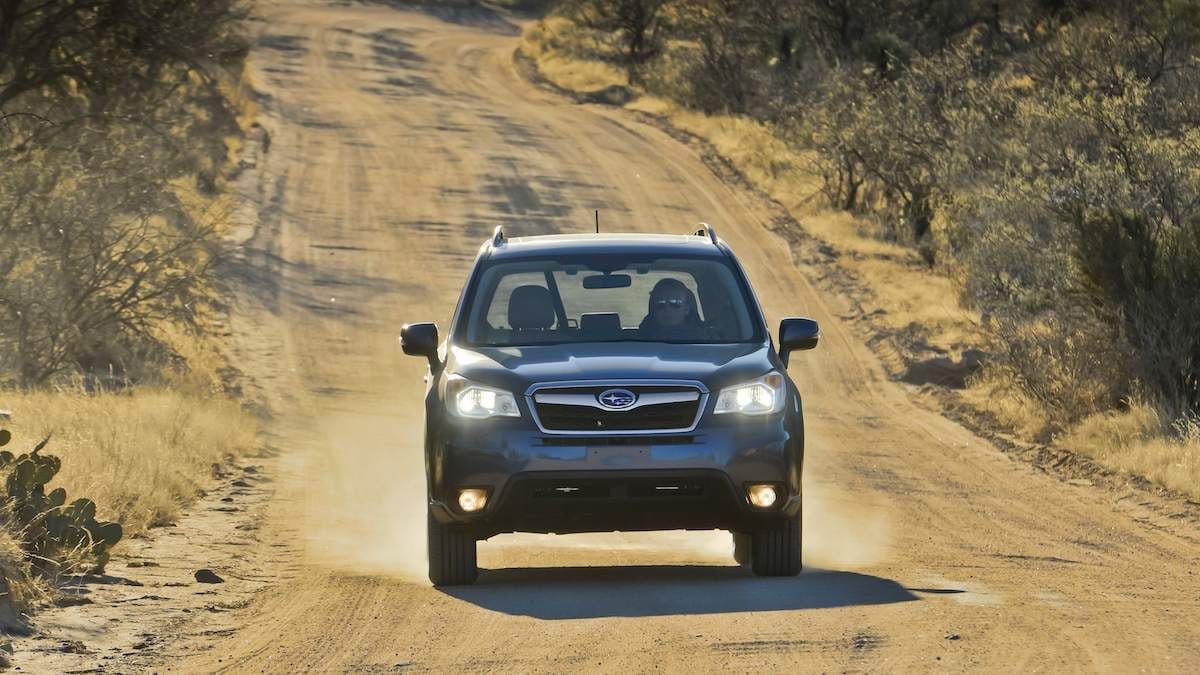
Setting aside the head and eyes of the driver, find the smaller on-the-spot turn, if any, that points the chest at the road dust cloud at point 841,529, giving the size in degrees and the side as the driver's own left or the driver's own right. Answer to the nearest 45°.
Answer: approximately 135° to the driver's own left

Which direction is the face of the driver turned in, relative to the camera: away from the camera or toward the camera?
toward the camera

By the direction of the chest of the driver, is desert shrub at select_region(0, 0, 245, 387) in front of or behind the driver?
behind

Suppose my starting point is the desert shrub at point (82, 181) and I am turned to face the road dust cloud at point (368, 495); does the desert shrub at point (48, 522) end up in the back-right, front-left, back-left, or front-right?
front-right

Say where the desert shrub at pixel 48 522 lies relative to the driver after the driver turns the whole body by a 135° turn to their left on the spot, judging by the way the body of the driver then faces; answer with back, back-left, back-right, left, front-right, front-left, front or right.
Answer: back-left

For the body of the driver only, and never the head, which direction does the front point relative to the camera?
toward the camera
